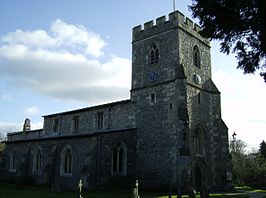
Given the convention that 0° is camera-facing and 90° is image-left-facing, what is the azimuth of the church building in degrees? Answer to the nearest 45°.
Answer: approximately 315°
